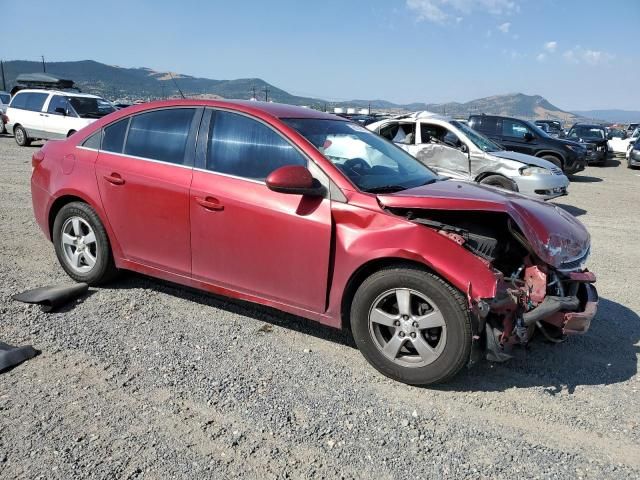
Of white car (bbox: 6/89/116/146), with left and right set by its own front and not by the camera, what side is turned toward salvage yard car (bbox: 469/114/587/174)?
front

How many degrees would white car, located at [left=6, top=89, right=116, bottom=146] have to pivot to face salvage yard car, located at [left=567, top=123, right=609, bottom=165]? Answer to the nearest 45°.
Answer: approximately 45° to its left

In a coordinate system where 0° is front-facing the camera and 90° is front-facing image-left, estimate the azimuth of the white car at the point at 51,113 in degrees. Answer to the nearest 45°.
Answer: approximately 315°

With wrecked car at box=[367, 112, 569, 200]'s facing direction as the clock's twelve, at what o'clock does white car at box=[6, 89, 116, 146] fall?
The white car is roughly at 5 o'clock from the wrecked car.

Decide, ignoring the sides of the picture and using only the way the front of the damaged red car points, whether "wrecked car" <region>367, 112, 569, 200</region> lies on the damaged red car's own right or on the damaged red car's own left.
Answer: on the damaged red car's own left

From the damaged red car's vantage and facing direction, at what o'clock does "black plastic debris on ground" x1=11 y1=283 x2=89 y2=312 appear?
The black plastic debris on ground is roughly at 5 o'clock from the damaged red car.

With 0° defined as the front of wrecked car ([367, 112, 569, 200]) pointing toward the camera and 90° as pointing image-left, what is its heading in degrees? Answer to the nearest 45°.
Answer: approximately 315°
